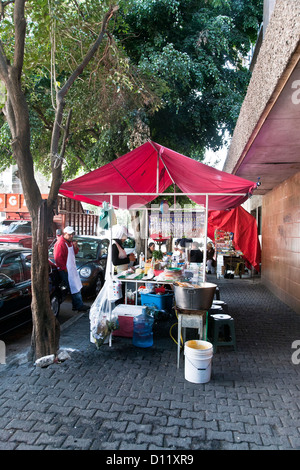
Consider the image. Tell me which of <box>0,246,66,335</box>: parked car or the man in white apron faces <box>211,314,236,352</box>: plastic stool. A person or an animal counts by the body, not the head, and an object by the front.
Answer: the man in white apron

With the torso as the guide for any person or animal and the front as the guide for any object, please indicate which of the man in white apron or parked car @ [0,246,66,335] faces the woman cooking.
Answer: the man in white apron

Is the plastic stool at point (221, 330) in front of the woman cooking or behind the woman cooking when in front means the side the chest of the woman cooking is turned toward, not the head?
in front

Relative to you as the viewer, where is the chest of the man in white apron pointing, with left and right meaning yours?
facing the viewer and to the right of the viewer

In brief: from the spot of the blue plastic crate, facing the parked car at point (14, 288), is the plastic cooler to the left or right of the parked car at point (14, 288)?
left

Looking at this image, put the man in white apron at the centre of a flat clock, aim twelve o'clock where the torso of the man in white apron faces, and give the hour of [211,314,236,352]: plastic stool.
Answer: The plastic stool is roughly at 12 o'clock from the man in white apron.

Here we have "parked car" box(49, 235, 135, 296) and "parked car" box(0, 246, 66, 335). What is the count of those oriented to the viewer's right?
0
